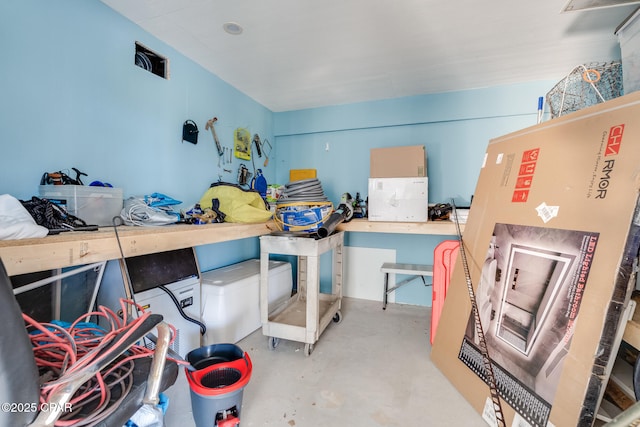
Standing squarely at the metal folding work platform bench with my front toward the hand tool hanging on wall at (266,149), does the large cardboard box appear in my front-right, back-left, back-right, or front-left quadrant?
back-left

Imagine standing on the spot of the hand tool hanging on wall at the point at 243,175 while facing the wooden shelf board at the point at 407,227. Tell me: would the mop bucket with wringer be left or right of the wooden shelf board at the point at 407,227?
right

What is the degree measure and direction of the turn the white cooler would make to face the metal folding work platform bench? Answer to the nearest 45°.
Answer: approximately 45° to its left

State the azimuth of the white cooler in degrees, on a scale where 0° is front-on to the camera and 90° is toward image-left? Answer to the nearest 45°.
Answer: approximately 315°
